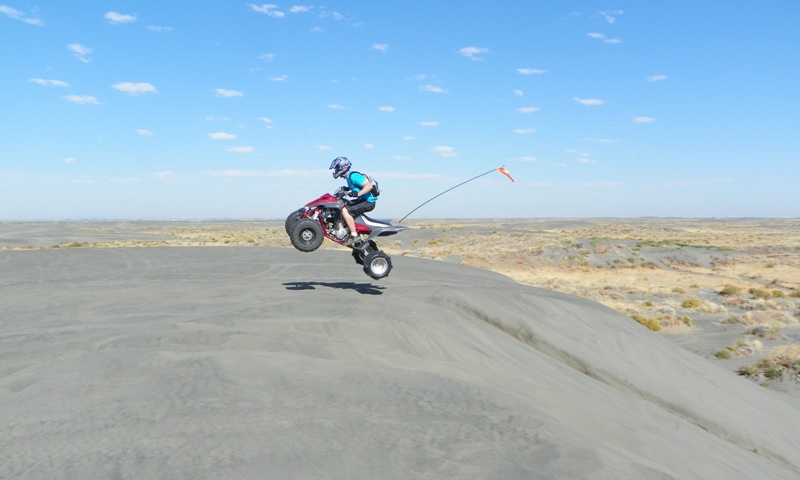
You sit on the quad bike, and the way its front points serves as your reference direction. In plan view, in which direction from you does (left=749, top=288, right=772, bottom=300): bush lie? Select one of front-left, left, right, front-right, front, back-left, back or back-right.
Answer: back-right

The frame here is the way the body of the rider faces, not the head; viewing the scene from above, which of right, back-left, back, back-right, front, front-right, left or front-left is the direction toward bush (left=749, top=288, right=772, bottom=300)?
back-right

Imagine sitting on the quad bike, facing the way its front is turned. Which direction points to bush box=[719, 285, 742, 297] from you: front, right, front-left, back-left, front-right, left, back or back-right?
back-right

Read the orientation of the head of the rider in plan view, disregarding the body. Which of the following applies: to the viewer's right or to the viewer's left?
to the viewer's left

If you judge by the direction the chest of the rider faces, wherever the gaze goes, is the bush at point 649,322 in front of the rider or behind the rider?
behind

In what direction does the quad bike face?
to the viewer's left

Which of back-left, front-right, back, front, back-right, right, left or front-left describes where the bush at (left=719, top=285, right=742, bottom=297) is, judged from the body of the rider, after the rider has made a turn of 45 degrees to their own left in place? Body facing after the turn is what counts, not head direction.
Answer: back

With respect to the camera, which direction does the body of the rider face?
to the viewer's left
